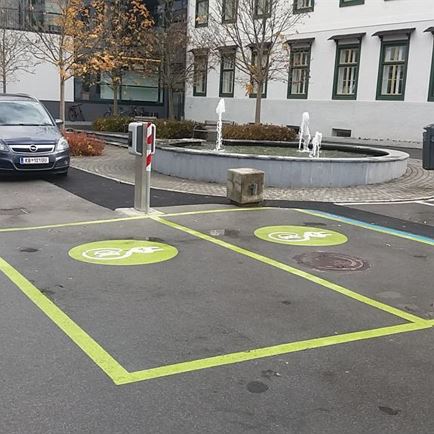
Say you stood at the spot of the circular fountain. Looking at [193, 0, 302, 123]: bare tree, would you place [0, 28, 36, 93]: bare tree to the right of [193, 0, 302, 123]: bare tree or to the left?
left

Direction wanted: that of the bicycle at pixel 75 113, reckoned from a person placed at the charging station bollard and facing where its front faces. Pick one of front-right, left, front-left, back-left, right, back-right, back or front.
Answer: back-right

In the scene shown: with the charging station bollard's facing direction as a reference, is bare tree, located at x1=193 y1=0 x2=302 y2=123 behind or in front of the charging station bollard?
behind

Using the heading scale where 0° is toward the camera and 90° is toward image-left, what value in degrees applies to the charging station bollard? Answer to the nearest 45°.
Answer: approximately 45°

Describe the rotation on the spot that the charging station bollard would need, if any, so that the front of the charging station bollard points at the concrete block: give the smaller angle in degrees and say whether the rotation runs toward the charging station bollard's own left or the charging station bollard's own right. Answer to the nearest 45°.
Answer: approximately 135° to the charging station bollard's own left

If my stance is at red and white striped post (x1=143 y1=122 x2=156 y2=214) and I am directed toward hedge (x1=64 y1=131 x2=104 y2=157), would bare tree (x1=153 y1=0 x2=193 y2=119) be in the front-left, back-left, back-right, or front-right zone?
front-right

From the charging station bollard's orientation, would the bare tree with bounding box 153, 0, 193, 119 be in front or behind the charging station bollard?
behind

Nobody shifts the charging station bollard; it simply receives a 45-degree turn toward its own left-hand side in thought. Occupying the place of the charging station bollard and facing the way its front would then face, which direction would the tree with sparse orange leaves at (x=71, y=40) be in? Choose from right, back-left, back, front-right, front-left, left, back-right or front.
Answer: back

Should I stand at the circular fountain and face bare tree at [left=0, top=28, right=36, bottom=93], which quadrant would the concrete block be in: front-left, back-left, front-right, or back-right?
back-left

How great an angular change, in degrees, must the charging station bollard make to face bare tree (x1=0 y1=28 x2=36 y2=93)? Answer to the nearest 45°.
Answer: approximately 135° to its right

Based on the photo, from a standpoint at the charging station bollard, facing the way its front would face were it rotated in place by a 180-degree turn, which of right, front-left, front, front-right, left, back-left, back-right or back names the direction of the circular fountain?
front

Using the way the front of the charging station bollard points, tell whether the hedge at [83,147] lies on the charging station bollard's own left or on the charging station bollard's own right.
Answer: on the charging station bollard's own right

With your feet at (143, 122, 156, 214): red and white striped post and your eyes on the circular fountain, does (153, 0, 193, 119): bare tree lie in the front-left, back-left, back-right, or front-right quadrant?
front-left
